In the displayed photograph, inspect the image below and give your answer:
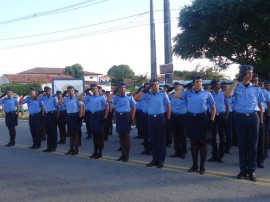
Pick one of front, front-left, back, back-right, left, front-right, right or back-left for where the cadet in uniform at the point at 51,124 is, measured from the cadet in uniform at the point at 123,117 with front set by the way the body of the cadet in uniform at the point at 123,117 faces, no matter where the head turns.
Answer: back-right

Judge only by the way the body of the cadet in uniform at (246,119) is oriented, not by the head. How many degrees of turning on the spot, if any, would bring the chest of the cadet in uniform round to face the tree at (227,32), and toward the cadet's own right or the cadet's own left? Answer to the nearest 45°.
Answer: approximately 180°

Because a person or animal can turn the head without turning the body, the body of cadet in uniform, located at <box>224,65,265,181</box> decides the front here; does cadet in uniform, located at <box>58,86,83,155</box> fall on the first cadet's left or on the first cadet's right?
on the first cadet's right

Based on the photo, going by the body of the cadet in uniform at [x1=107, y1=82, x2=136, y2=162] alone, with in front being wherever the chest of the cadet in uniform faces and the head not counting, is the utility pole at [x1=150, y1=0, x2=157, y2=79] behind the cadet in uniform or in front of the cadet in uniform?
behind

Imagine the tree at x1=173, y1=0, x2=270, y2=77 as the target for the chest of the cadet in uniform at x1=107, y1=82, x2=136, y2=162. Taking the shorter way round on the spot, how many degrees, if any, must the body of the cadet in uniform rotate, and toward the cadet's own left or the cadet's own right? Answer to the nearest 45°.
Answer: approximately 135° to the cadet's own left

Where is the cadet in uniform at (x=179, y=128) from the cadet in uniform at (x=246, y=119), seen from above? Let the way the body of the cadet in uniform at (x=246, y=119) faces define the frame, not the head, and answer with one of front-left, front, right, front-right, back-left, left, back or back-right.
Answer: back-right

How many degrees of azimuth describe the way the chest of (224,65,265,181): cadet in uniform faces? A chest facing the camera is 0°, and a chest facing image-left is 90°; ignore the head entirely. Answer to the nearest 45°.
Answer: approximately 0°

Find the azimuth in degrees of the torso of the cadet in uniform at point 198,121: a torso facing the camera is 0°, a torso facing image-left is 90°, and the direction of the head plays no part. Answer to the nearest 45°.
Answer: approximately 0°

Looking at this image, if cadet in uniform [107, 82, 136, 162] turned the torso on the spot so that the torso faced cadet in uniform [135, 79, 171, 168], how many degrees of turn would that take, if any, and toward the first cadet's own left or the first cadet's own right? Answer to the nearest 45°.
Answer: approximately 45° to the first cadet's own left
